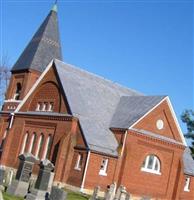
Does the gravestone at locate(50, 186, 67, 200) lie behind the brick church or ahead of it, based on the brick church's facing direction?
ahead

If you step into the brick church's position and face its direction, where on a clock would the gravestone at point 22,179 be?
The gravestone is roughly at 11 o'clock from the brick church.

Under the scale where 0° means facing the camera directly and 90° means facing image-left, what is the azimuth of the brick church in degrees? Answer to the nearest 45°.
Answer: approximately 45°

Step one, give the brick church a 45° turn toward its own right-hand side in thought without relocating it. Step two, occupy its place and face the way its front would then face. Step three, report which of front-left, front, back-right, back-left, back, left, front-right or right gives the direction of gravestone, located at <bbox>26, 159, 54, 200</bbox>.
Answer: left
